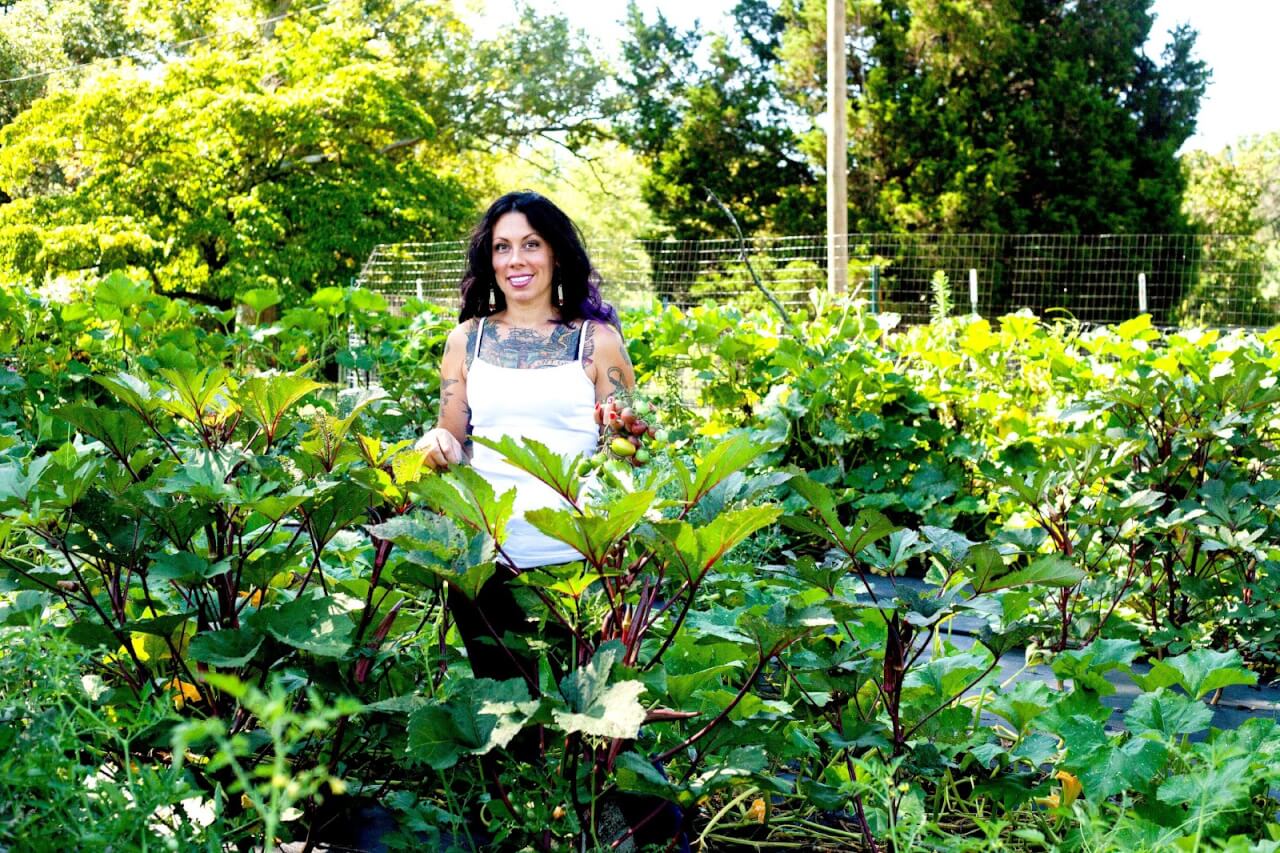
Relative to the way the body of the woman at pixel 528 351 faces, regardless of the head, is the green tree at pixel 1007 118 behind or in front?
behind

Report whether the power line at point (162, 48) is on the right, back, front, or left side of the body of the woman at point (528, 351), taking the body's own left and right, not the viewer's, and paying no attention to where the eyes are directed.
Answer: back

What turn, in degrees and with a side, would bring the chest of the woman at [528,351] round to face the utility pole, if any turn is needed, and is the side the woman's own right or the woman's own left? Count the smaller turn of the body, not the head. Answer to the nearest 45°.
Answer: approximately 180°

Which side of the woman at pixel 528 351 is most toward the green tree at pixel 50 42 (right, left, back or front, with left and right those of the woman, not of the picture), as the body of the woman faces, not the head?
back

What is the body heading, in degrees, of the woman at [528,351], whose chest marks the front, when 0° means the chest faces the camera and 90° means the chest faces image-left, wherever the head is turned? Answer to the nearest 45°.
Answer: approximately 0°

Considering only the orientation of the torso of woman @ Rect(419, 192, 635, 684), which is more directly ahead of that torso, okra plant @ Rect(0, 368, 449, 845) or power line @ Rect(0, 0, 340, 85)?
the okra plant

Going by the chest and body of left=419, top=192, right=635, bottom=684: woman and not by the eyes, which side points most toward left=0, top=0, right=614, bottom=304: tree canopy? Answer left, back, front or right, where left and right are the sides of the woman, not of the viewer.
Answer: back

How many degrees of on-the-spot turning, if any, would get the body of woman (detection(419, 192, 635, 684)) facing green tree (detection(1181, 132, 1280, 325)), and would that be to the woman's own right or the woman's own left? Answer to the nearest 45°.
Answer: approximately 135° to the woman's own left

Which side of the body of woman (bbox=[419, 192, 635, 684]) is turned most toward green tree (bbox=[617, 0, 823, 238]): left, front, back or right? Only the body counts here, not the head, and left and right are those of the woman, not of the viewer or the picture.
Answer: back
